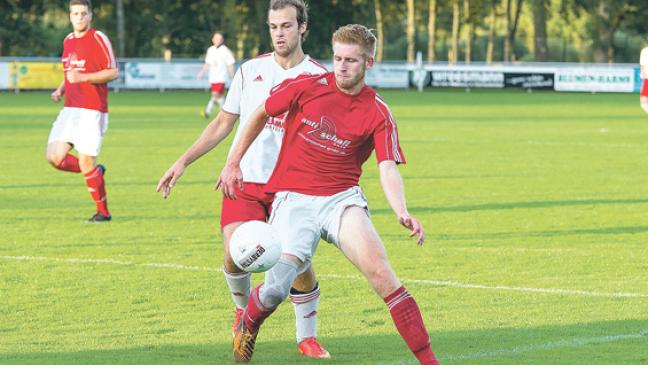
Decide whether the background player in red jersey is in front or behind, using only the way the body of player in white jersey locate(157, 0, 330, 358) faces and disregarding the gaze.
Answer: behind

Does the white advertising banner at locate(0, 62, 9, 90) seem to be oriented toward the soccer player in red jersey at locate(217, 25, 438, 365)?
yes

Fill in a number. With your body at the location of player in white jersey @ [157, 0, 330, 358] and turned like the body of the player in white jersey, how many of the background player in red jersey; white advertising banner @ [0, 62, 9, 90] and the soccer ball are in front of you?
1

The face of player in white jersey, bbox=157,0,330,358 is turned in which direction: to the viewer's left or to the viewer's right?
to the viewer's left

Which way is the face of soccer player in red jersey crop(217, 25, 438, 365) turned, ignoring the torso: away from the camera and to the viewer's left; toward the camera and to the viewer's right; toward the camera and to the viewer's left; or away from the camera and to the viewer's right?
toward the camera and to the viewer's left

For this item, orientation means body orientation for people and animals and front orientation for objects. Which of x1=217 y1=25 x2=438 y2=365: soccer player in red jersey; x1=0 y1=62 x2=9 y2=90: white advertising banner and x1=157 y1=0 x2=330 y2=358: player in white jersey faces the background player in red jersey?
the white advertising banner

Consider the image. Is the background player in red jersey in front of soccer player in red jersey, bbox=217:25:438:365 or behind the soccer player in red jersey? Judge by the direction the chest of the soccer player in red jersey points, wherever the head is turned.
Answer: behind

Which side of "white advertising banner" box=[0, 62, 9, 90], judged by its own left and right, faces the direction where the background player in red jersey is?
front

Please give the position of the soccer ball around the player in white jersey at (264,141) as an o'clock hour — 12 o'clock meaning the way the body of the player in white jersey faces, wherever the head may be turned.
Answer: The soccer ball is roughly at 12 o'clock from the player in white jersey.

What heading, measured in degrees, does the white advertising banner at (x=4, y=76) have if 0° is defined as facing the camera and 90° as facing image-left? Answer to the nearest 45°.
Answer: approximately 0°

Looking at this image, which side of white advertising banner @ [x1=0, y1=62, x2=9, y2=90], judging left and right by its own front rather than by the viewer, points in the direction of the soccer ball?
front

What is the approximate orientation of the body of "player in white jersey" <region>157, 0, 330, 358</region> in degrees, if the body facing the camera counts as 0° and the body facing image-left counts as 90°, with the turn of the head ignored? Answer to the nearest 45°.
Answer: approximately 0°

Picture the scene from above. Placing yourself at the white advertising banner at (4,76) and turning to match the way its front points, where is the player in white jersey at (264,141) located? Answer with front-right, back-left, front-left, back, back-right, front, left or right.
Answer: front

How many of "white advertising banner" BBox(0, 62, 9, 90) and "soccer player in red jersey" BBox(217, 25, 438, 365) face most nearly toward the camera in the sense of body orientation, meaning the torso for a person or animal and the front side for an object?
2
